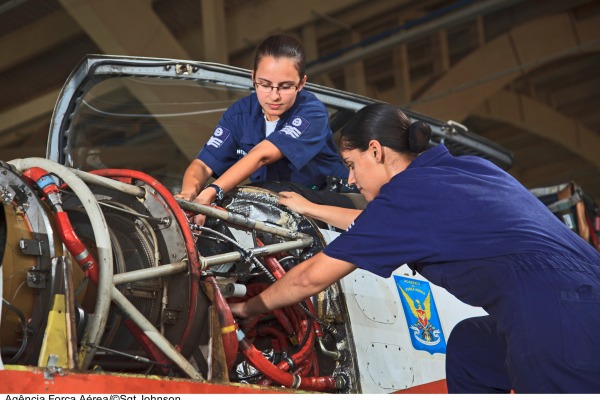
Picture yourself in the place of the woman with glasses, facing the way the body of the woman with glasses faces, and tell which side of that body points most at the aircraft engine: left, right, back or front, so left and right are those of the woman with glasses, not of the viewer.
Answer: front

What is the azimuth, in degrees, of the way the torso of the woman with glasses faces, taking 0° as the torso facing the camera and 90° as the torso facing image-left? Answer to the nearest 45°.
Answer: approximately 45°
